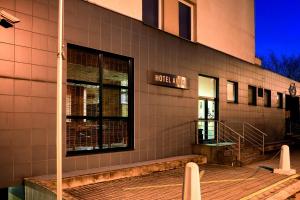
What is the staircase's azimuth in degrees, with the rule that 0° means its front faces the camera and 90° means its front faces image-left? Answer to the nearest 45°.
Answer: approximately 315°

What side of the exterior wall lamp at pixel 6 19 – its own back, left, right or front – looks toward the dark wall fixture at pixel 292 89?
left

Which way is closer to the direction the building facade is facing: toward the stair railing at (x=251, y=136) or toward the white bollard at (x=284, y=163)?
the white bollard

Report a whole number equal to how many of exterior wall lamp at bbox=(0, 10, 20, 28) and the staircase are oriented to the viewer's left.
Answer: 0

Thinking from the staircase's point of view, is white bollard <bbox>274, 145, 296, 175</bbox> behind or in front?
in front
